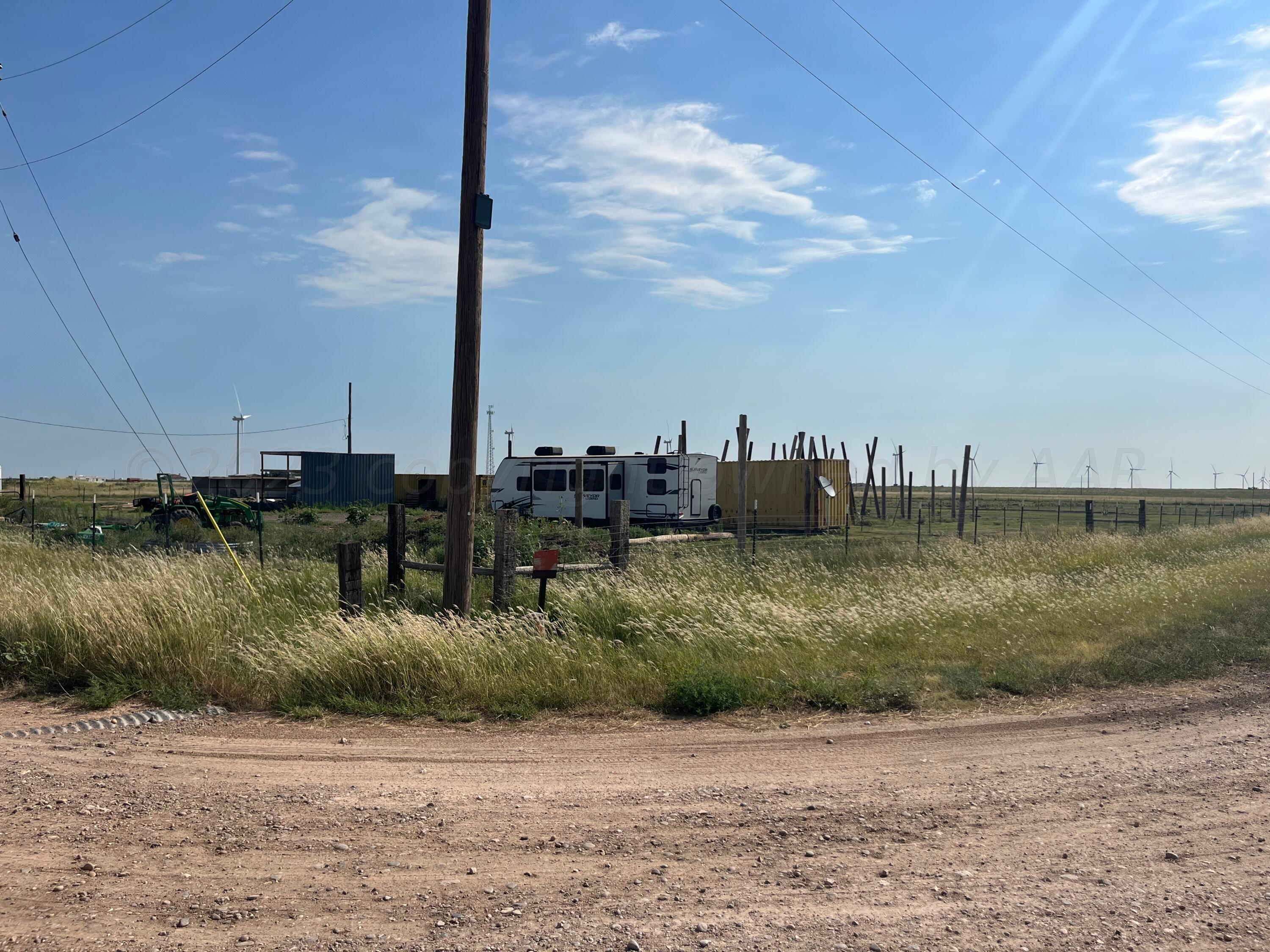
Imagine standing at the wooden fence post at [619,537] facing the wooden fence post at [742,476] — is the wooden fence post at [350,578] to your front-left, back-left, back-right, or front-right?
back-left

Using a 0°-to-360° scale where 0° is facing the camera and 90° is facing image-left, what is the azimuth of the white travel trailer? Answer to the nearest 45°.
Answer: approximately 135°

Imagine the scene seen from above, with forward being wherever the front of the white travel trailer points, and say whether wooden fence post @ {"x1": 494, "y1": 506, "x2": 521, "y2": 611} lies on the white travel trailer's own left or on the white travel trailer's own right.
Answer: on the white travel trailer's own left

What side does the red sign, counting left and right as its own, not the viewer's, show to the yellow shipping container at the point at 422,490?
back
